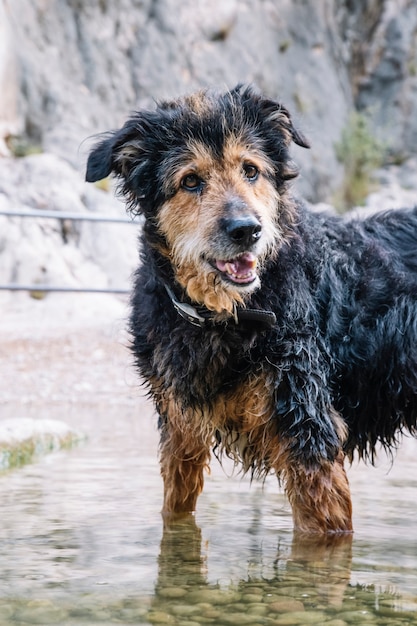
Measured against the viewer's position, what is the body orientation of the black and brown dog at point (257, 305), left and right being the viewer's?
facing the viewer and to the left of the viewer
